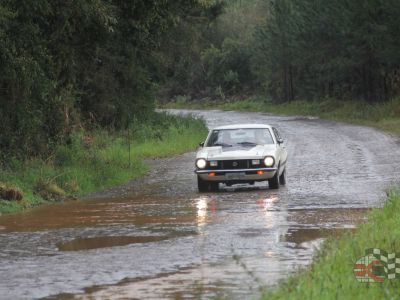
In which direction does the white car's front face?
toward the camera
